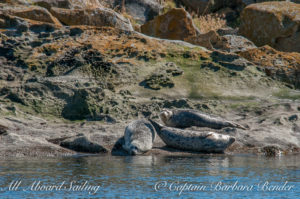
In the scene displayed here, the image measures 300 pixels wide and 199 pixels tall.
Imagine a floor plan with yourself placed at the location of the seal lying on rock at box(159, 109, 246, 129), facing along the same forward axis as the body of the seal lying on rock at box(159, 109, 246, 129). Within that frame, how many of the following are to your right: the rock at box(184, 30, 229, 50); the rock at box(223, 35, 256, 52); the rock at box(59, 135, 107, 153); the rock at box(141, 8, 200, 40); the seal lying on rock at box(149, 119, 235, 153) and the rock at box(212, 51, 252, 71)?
4

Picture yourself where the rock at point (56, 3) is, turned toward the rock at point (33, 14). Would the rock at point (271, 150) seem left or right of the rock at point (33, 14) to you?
left

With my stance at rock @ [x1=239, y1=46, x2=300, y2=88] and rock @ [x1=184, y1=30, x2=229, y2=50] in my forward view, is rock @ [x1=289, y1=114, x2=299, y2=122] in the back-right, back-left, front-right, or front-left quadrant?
back-left

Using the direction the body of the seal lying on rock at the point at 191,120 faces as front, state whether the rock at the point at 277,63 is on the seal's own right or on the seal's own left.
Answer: on the seal's own right

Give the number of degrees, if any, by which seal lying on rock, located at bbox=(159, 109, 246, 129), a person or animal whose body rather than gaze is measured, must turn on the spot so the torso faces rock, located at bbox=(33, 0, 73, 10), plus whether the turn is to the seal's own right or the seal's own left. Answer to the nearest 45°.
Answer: approximately 45° to the seal's own right

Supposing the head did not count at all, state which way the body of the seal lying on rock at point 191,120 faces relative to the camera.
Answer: to the viewer's left

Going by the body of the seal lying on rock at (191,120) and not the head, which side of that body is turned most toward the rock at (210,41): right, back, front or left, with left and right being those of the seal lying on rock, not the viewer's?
right

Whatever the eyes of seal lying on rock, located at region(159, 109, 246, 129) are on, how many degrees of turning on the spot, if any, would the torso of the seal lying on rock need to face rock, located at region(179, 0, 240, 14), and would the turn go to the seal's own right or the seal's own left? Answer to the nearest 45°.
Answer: approximately 90° to the seal's own right
